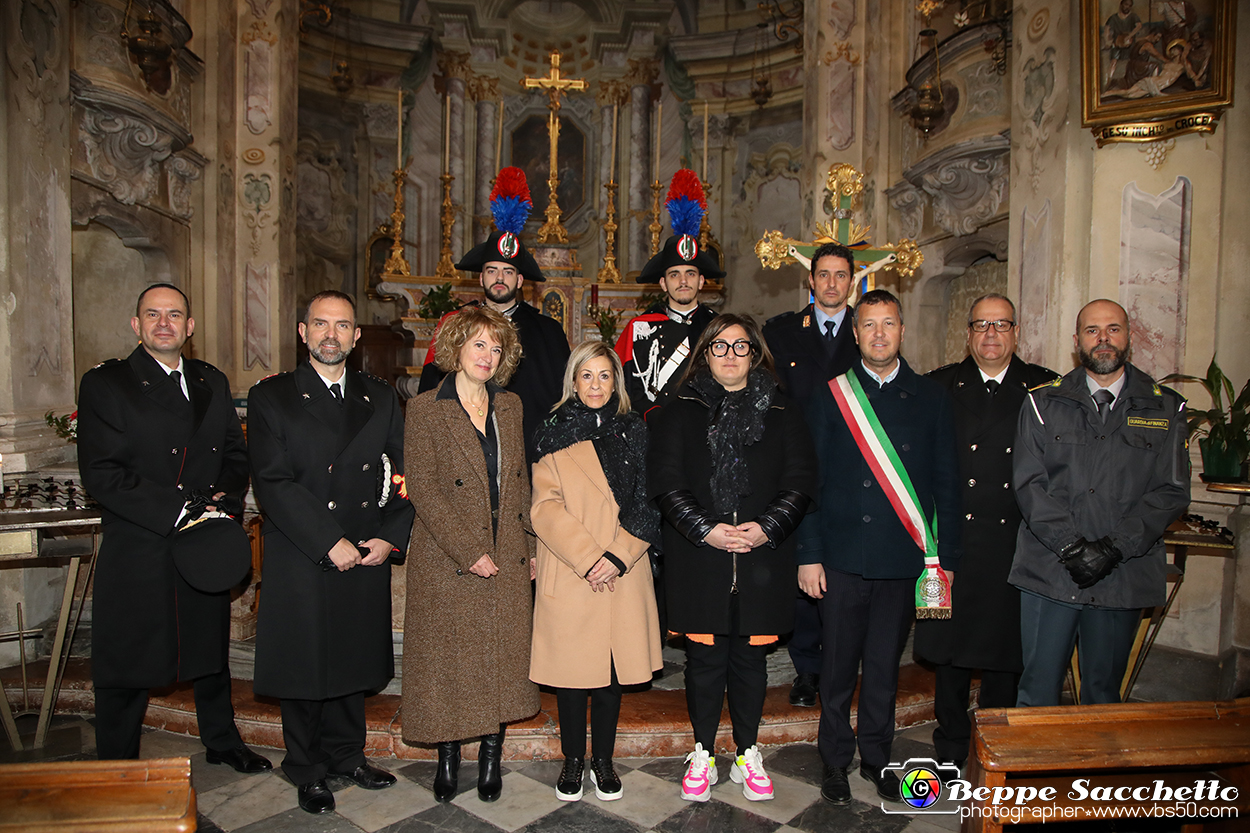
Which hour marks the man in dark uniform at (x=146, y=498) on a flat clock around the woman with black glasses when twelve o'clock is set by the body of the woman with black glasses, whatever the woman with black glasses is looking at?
The man in dark uniform is roughly at 3 o'clock from the woman with black glasses.

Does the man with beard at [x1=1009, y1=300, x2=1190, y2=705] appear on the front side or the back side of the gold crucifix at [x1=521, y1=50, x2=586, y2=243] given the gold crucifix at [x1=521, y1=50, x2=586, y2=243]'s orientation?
on the front side

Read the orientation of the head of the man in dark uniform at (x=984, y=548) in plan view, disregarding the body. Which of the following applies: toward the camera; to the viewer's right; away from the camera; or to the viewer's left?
toward the camera

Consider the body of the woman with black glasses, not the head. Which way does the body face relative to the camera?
toward the camera

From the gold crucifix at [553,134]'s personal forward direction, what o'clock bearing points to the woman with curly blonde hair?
The woman with curly blonde hair is roughly at 12 o'clock from the gold crucifix.

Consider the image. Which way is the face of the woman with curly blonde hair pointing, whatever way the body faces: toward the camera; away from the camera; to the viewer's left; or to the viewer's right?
toward the camera

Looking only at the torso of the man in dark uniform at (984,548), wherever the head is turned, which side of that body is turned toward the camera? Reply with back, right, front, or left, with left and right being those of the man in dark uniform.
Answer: front

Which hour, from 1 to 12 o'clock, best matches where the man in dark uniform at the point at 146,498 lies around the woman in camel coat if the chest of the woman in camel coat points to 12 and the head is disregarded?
The man in dark uniform is roughly at 3 o'clock from the woman in camel coat.

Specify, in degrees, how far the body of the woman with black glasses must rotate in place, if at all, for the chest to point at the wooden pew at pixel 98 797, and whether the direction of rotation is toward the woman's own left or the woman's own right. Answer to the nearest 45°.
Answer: approximately 45° to the woman's own right

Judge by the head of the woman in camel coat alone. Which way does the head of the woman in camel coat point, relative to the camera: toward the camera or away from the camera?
toward the camera

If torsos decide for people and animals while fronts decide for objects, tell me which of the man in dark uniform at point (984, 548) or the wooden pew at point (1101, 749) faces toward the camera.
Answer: the man in dark uniform

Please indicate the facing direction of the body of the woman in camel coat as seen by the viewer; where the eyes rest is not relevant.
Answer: toward the camera

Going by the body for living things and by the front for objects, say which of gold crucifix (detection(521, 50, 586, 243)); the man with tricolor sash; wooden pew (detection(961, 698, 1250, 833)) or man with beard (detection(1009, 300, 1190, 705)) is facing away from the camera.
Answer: the wooden pew

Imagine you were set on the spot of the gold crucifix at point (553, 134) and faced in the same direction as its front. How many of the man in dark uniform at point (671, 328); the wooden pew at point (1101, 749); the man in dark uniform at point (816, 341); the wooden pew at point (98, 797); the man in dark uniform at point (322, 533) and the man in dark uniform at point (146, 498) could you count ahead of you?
6

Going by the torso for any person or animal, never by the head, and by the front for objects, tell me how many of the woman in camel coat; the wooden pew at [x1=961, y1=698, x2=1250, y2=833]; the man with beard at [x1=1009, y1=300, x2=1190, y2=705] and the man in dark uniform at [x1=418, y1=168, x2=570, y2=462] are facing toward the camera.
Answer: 3

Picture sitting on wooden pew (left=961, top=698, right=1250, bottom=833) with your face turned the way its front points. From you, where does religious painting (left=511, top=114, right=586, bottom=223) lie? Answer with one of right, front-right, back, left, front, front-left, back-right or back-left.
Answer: front-left

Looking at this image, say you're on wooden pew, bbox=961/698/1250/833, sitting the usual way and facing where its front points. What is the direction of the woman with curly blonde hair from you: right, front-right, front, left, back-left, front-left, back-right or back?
left
